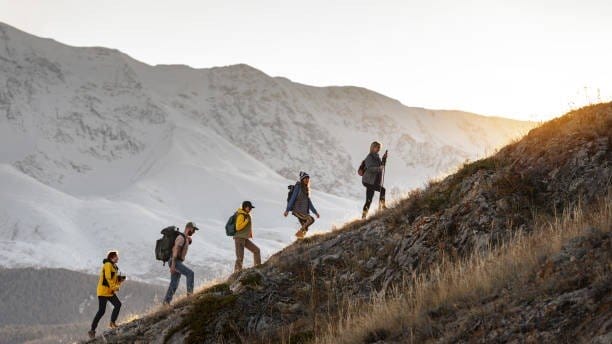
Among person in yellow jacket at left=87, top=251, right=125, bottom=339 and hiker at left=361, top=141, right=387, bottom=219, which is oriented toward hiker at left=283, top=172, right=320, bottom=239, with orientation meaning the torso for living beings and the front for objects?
the person in yellow jacket

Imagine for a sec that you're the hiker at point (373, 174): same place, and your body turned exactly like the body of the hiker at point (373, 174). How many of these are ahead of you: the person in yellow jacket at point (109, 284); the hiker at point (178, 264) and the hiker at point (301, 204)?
0

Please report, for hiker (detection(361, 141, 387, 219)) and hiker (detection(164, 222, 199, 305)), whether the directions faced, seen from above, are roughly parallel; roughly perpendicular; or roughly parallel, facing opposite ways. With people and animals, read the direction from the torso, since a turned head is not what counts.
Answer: roughly parallel

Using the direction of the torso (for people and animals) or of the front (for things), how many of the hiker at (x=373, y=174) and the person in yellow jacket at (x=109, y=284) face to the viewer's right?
2

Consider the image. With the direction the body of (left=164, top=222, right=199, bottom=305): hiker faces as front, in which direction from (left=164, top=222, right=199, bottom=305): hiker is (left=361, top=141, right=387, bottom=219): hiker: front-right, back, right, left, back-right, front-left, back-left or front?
front

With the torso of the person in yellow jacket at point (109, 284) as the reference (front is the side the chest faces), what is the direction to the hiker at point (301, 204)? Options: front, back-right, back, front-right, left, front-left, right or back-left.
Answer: front

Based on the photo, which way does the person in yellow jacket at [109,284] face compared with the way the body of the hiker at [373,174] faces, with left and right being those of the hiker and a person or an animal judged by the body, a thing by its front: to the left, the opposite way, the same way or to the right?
the same way

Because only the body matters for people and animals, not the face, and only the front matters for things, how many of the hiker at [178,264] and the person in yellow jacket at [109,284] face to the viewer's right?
2

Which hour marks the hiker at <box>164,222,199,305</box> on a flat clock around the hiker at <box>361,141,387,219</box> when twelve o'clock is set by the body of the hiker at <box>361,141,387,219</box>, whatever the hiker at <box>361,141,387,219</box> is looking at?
the hiker at <box>164,222,199,305</box> is roughly at 5 o'clock from the hiker at <box>361,141,387,219</box>.

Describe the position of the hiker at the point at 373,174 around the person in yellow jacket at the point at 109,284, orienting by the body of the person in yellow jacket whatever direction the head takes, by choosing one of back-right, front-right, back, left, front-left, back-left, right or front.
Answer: front

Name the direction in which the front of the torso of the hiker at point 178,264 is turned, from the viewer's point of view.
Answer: to the viewer's right

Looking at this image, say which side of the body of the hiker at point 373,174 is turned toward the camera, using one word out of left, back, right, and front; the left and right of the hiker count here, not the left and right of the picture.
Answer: right

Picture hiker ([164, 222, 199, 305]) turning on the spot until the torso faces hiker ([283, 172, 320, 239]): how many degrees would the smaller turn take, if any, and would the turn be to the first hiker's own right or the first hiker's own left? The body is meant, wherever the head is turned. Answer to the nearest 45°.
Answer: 0° — they already face them

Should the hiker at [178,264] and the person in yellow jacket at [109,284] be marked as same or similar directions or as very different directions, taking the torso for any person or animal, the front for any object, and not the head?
same or similar directions

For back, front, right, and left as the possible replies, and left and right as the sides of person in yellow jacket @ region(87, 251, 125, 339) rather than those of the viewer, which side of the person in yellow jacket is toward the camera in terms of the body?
right

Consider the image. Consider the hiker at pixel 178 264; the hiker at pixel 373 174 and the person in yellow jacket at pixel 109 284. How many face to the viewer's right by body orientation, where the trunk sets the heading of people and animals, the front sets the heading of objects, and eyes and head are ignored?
3
